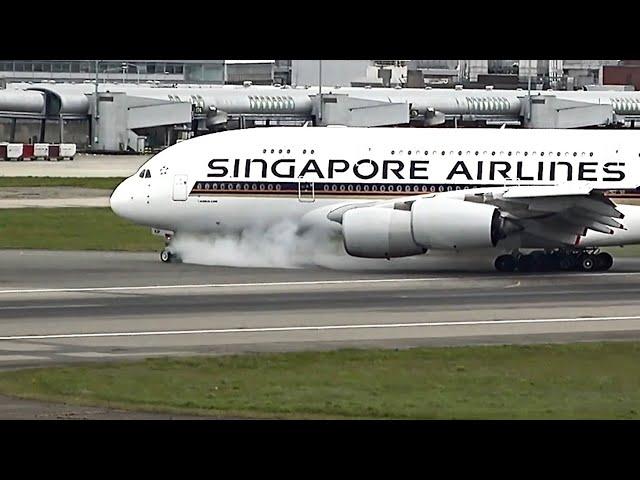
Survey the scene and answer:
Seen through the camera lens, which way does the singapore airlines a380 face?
facing to the left of the viewer
